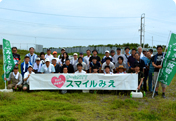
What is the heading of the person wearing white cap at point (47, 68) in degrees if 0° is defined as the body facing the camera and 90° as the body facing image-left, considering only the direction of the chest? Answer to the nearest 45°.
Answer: approximately 0°

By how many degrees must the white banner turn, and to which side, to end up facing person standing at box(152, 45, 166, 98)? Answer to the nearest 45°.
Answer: approximately 90° to its left

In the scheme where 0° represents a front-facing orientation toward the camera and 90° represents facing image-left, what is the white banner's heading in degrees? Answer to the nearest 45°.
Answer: approximately 0°

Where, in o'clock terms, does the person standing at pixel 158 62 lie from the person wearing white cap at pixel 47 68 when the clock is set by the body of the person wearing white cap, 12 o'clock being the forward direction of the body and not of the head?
The person standing is roughly at 10 o'clock from the person wearing white cap.

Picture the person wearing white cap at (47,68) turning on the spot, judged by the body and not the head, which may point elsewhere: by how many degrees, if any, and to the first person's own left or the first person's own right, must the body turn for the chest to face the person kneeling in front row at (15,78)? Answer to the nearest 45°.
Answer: approximately 90° to the first person's own right

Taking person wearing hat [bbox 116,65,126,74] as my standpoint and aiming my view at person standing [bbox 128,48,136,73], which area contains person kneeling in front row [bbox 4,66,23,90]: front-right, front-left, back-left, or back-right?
back-left

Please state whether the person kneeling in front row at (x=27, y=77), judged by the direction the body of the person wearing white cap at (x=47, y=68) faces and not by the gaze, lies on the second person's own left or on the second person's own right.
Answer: on the second person's own right

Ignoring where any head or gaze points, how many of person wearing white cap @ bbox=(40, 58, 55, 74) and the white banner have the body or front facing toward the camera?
2

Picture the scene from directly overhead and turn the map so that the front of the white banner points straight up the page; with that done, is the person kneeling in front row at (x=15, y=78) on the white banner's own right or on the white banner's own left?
on the white banner's own right
